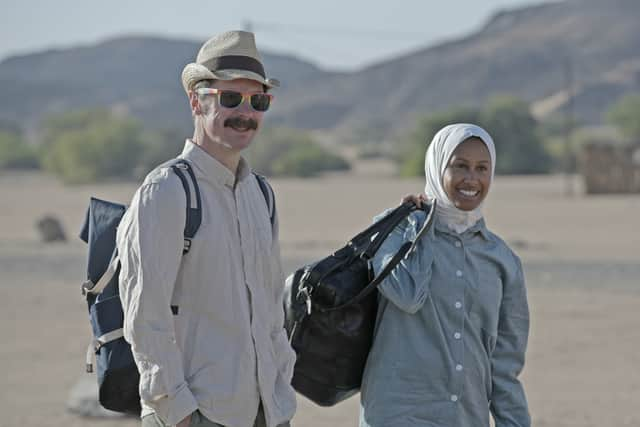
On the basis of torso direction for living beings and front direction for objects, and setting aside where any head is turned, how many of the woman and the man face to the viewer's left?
0

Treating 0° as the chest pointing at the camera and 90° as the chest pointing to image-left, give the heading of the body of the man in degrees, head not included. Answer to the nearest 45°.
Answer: approximately 315°

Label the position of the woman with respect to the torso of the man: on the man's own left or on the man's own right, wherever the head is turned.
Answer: on the man's own left

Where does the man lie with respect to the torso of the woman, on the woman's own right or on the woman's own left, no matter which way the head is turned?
on the woman's own right

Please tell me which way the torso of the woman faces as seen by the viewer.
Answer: toward the camera
